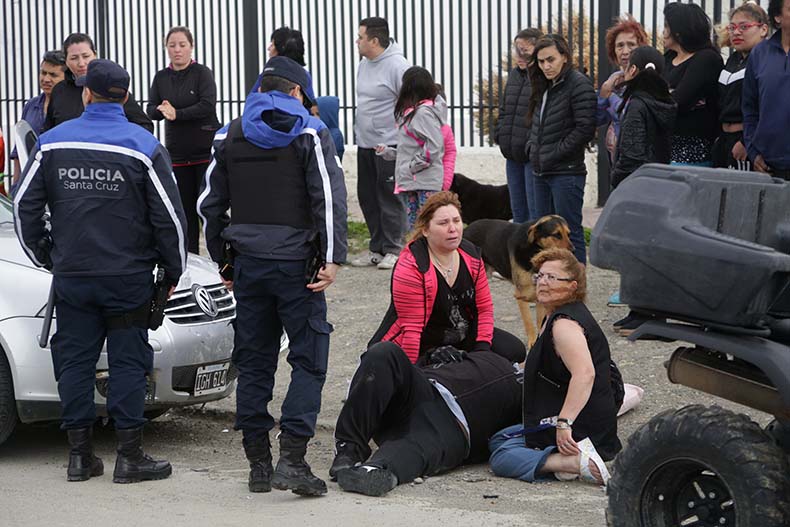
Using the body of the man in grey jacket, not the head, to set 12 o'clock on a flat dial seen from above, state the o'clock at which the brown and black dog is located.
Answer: The brown and black dog is roughly at 10 o'clock from the man in grey jacket.

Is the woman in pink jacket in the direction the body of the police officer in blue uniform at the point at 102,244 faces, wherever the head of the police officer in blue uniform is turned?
no

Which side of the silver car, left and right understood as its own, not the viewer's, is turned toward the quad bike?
front

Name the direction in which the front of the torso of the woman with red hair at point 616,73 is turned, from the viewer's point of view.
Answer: toward the camera

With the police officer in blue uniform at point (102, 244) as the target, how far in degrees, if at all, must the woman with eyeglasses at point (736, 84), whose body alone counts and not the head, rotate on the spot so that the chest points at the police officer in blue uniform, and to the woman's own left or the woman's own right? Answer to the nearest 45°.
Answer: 0° — they already face them

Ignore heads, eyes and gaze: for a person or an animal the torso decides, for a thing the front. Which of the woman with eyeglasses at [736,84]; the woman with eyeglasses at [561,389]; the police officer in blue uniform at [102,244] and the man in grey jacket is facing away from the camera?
the police officer in blue uniform

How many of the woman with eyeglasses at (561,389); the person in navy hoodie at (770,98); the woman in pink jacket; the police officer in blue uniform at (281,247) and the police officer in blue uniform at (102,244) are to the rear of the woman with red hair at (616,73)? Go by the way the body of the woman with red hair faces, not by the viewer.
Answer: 0

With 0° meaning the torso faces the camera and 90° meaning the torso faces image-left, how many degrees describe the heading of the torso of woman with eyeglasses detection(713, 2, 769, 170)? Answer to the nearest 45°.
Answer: approximately 45°

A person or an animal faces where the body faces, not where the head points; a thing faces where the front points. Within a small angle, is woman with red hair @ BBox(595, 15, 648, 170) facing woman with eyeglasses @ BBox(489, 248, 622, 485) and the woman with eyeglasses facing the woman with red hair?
no

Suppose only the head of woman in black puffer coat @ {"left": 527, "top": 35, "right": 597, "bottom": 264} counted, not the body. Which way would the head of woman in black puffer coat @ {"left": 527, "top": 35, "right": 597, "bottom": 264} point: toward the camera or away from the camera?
toward the camera

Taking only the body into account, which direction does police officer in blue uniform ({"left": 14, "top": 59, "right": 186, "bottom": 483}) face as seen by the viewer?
away from the camera

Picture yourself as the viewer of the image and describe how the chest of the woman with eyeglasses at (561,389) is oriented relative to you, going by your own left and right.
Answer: facing to the left of the viewer
